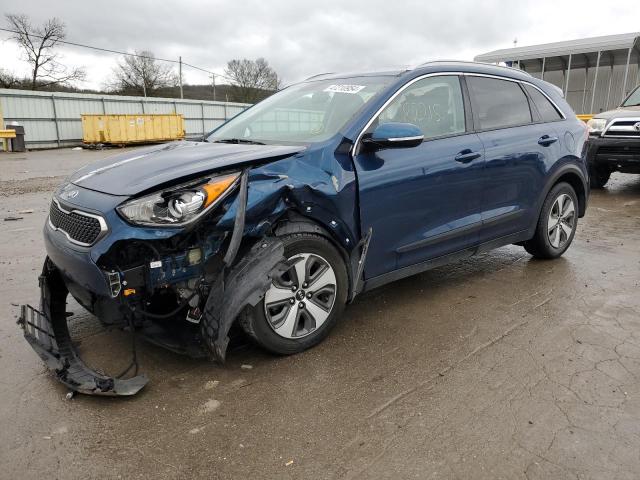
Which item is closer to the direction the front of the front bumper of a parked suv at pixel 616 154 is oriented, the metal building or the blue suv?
the blue suv

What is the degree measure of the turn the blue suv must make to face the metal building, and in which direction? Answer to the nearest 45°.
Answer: approximately 180°

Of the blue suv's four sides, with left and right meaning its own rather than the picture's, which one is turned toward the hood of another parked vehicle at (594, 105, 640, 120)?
back

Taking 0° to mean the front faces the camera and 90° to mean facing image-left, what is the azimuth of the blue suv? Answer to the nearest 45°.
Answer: approximately 45°

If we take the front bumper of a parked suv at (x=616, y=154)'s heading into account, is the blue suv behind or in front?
in front

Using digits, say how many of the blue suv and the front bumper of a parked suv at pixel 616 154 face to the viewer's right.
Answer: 0

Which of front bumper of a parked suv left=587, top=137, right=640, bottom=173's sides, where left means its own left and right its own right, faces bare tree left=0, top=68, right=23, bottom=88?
right

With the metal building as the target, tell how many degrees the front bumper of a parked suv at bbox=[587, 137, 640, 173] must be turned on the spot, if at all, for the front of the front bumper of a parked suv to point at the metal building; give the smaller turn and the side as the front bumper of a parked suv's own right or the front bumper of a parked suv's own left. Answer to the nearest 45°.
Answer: approximately 180°

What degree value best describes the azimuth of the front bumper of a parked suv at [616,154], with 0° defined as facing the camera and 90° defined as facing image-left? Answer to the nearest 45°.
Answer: approximately 0°

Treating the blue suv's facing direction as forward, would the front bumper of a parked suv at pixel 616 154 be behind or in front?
behind
